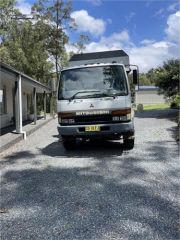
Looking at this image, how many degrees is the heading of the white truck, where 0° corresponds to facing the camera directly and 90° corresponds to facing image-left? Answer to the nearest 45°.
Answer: approximately 0°
